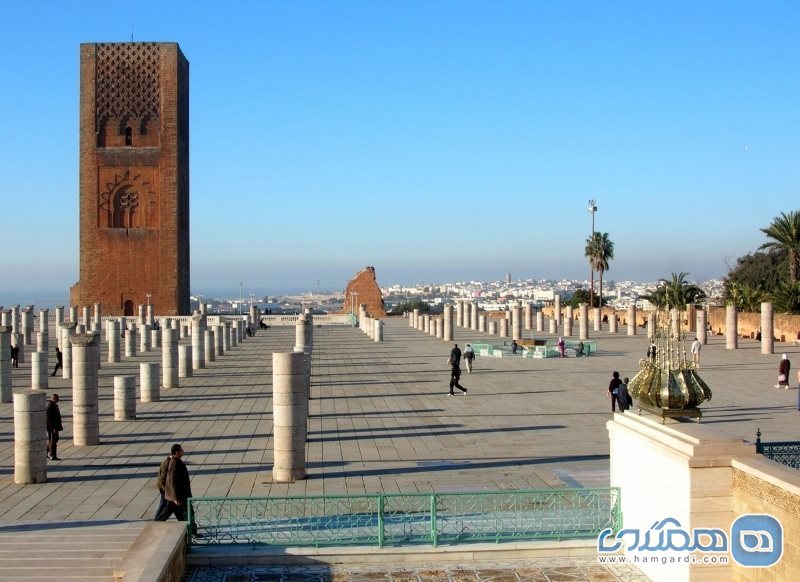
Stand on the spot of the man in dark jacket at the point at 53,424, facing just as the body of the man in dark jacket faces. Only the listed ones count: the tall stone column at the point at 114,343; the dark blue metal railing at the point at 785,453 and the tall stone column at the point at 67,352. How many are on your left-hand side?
2

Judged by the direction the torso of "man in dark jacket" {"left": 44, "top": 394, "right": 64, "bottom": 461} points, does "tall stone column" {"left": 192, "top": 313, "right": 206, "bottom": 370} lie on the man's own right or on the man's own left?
on the man's own left

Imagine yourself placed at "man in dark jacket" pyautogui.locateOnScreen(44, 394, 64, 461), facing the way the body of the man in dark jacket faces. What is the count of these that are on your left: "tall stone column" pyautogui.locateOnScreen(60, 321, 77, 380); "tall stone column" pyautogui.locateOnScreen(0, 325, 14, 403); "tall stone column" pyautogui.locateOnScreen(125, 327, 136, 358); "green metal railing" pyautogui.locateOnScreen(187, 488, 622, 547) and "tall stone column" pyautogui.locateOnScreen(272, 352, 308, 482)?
3

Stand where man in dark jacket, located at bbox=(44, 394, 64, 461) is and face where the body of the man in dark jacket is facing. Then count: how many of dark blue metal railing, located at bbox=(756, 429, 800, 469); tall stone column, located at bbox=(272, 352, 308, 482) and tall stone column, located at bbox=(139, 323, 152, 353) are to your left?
1

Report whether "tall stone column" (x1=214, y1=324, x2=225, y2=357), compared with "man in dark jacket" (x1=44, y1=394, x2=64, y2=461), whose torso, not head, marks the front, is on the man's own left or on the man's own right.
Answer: on the man's own left

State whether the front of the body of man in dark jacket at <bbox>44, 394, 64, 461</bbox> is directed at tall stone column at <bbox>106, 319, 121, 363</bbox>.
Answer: no

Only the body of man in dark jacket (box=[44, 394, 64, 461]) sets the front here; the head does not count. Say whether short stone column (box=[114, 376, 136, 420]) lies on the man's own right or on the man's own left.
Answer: on the man's own left

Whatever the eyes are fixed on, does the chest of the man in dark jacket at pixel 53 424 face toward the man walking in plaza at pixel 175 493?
no

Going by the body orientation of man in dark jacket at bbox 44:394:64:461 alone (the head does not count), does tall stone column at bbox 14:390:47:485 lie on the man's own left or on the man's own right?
on the man's own right

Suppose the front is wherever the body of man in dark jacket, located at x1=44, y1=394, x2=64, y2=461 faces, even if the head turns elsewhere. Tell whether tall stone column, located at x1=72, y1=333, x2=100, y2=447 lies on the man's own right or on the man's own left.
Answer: on the man's own left

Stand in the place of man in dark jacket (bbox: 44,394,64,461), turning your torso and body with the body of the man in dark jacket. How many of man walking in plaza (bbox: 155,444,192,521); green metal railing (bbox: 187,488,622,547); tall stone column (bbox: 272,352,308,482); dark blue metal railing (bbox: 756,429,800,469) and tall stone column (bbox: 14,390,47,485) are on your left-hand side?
0

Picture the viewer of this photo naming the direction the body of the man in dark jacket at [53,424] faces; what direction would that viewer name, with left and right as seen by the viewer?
facing to the right of the viewer
